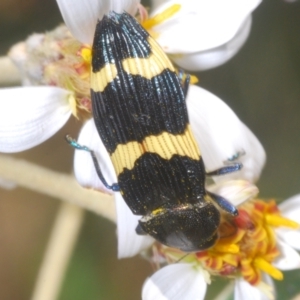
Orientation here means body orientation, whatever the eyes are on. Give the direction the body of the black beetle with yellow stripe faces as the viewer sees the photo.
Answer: toward the camera
